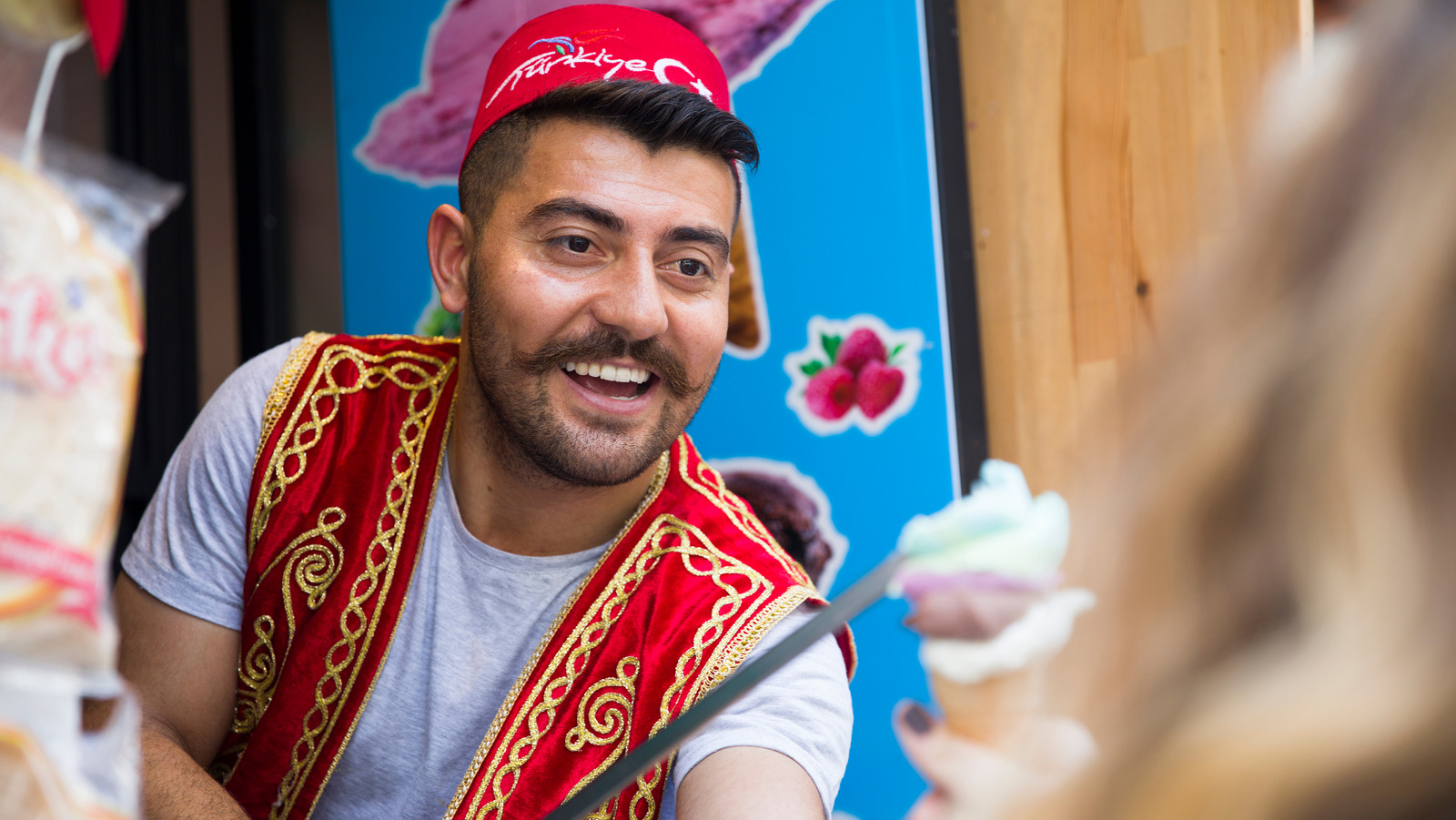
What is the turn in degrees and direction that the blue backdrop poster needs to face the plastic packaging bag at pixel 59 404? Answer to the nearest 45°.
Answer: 0° — it already faces it

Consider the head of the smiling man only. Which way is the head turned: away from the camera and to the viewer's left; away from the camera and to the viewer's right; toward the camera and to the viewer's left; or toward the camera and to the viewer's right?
toward the camera and to the viewer's right

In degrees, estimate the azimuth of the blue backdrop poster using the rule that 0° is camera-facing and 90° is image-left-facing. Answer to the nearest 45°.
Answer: approximately 0°
